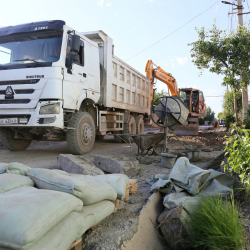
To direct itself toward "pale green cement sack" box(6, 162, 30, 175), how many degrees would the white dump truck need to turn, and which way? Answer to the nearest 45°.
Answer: approximately 45° to its left

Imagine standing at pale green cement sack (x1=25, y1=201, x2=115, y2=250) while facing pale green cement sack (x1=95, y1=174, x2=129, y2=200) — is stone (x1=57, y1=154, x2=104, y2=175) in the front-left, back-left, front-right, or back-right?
front-left

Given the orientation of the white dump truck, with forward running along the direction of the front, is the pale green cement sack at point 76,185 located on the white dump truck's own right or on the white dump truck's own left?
on the white dump truck's own left

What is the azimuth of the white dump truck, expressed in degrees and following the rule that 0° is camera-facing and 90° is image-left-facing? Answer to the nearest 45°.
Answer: approximately 45°

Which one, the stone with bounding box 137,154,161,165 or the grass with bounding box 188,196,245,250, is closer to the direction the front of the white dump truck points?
the grass

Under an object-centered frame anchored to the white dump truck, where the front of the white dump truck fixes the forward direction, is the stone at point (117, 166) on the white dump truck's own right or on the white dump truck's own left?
on the white dump truck's own left

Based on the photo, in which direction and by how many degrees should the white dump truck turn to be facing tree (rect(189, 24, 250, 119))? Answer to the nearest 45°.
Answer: approximately 180°

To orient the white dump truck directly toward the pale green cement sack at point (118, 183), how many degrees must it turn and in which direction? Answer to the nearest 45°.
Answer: approximately 45° to its left

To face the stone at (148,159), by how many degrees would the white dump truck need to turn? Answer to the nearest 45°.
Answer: approximately 135° to its left

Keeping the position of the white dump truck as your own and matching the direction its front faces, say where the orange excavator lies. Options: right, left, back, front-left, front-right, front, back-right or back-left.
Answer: back

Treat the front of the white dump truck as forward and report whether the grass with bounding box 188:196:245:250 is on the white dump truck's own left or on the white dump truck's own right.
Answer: on the white dump truck's own left

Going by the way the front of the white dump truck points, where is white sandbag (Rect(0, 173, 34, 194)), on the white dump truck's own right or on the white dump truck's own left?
on the white dump truck's own left

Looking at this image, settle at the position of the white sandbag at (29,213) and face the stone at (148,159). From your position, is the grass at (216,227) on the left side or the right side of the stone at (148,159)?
right

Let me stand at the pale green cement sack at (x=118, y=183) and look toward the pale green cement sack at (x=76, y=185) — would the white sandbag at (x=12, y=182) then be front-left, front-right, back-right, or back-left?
front-right
